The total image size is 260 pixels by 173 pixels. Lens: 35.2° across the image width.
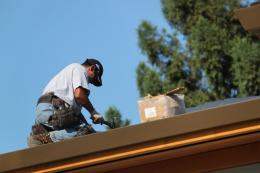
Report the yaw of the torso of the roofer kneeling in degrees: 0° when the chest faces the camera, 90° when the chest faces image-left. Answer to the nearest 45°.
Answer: approximately 270°

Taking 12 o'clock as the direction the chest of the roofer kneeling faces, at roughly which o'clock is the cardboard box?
The cardboard box is roughly at 1 o'clock from the roofer kneeling.

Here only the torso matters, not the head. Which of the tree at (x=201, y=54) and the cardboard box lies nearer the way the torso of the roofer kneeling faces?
the cardboard box

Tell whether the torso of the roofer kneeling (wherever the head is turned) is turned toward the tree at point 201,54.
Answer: no
